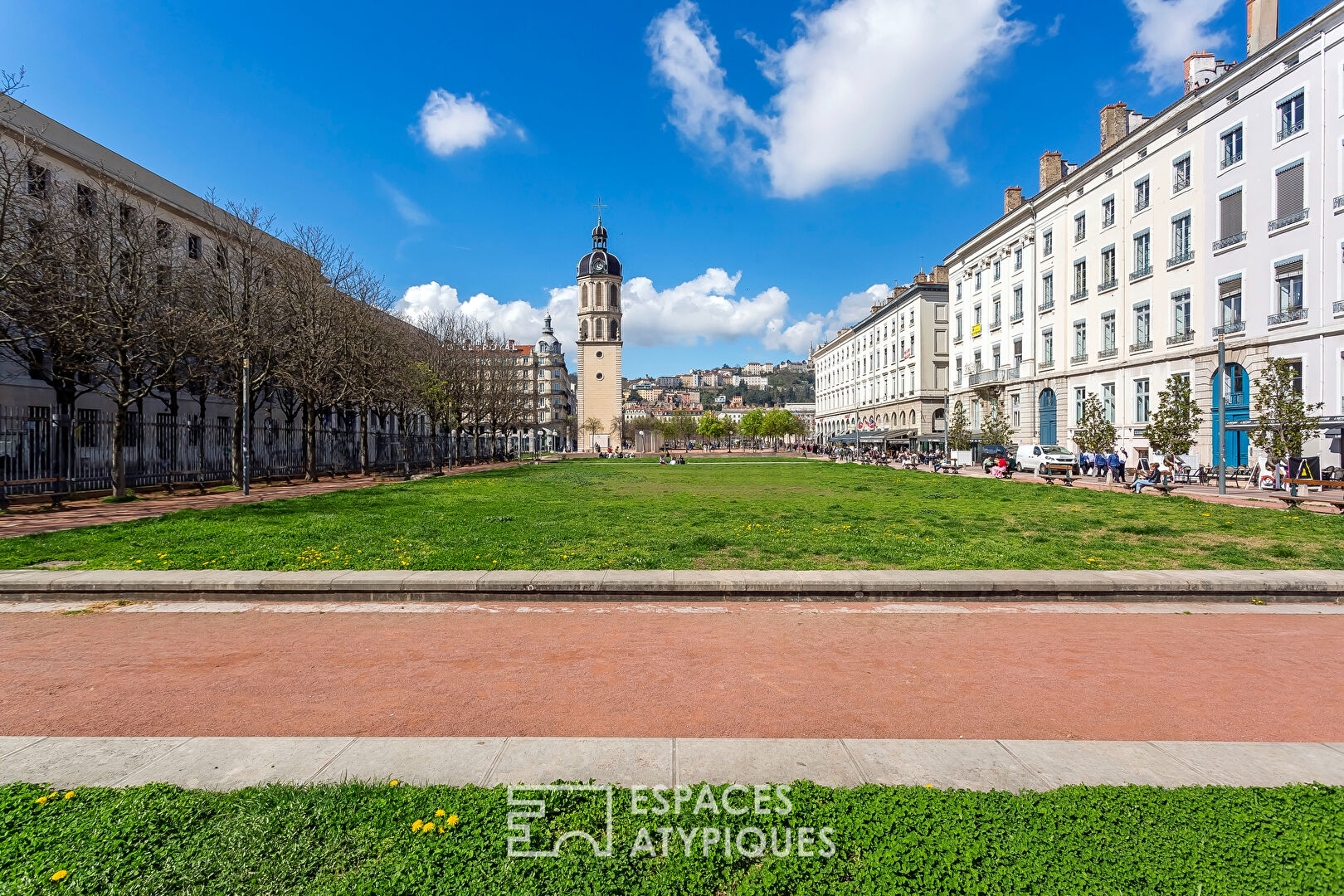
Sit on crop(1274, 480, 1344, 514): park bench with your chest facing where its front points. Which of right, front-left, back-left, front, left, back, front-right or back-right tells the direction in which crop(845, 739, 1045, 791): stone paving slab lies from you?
front-left

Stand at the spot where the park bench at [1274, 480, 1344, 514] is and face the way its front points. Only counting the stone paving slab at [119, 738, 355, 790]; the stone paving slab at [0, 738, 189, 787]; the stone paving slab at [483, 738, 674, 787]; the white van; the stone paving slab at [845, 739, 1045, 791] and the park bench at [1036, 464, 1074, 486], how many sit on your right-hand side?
2

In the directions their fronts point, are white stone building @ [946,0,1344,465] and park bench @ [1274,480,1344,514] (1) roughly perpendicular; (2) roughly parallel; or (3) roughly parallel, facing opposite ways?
roughly parallel

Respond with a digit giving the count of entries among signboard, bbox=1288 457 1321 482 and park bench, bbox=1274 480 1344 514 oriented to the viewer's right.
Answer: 0

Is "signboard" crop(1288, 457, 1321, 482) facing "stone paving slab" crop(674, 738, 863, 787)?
yes

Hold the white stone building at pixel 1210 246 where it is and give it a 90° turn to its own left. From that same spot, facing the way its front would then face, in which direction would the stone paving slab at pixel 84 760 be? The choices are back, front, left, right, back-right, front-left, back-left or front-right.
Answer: front-right

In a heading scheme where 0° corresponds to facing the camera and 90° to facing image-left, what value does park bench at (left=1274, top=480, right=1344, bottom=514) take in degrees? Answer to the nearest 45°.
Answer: approximately 45°

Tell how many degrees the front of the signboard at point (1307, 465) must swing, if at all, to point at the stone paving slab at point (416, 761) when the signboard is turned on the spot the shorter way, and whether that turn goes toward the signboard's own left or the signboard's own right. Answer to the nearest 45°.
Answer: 0° — it already faces it

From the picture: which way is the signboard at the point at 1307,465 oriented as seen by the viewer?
toward the camera

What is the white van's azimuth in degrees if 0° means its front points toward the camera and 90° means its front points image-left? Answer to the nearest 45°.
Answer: approximately 315°

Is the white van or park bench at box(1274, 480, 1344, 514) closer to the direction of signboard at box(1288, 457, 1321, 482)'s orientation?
the park bench

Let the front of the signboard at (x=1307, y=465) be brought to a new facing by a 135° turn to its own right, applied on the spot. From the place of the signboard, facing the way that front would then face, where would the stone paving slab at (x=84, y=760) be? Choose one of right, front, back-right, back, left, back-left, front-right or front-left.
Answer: back-left

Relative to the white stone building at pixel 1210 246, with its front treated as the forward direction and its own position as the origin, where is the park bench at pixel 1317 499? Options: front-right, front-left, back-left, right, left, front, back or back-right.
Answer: front-left

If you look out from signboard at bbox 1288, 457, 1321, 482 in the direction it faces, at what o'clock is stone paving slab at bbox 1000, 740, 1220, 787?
The stone paving slab is roughly at 12 o'clock from the signboard.

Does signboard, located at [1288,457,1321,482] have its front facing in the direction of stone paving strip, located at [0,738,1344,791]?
yes

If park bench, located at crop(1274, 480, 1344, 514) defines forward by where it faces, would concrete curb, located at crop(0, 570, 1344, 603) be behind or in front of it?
in front

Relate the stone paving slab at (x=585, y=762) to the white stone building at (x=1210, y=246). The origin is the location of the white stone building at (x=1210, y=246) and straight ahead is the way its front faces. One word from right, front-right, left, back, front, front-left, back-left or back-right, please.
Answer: front-left

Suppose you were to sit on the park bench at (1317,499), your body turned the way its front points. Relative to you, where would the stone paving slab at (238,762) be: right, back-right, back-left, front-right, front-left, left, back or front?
front-left
